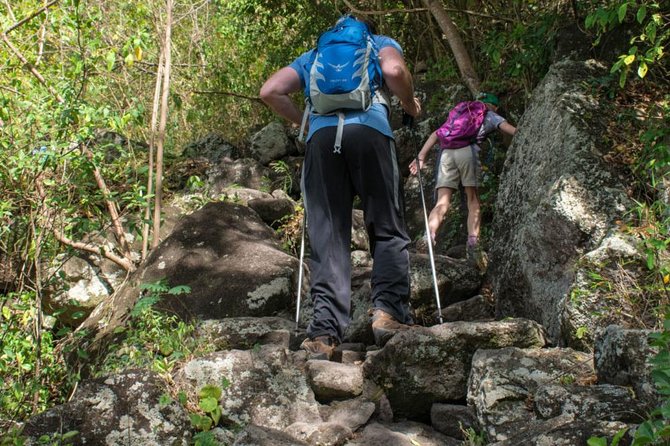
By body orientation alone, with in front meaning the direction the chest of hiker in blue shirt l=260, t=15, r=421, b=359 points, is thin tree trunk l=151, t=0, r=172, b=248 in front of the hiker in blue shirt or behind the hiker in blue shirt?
in front

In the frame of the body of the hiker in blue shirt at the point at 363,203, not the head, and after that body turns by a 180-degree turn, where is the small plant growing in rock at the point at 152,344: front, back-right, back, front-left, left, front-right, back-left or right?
right

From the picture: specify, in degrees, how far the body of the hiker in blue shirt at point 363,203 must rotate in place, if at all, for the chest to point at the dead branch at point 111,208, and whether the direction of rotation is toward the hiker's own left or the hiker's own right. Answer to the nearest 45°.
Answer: approximately 45° to the hiker's own left

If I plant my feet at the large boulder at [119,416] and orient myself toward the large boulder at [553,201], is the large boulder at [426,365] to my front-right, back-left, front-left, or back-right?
front-right

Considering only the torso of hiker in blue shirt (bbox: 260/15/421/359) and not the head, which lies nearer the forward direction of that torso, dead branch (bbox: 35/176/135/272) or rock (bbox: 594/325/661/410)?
the dead branch

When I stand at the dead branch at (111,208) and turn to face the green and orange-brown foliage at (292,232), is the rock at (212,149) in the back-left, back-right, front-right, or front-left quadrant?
front-left

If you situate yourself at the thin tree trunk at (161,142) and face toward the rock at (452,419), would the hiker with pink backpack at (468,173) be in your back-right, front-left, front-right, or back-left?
front-left

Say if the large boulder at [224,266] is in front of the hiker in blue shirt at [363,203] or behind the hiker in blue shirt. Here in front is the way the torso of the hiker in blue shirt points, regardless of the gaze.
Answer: in front

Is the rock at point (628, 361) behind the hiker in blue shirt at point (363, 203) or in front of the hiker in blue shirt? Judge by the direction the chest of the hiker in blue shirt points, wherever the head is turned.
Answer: behind

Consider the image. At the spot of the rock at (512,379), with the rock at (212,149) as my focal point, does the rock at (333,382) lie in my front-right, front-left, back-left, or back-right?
front-left

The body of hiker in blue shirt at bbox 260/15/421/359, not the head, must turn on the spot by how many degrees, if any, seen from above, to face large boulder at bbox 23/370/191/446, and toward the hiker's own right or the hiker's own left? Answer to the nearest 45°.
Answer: approximately 135° to the hiker's own left

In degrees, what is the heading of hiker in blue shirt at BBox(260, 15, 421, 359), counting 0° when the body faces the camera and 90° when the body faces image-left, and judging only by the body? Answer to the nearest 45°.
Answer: approximately 180°

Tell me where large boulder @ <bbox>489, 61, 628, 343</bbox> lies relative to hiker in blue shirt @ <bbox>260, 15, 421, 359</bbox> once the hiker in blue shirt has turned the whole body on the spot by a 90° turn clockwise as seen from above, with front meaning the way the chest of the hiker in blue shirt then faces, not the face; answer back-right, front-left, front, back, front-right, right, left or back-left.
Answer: front-left

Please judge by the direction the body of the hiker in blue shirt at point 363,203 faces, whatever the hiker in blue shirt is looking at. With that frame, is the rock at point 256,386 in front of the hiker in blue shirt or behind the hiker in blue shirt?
behind
